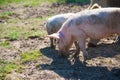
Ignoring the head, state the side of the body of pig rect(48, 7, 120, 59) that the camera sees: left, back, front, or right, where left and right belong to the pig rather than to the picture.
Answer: left

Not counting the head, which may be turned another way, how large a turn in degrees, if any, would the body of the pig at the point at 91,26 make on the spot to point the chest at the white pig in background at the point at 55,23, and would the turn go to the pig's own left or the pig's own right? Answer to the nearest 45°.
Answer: approximately 45° to the pig's own right
